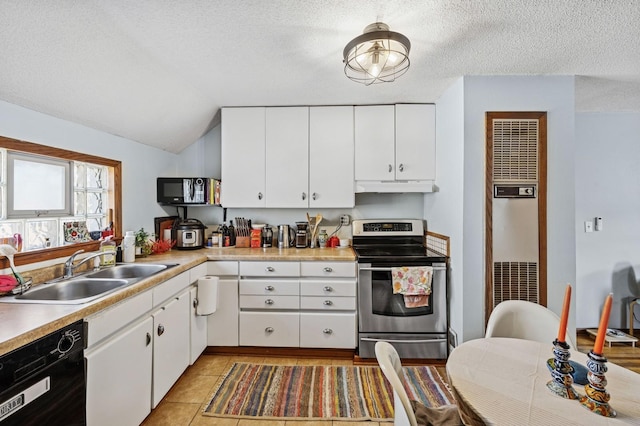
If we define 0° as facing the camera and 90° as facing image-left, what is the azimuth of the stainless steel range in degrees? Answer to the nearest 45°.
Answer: approximately 0°

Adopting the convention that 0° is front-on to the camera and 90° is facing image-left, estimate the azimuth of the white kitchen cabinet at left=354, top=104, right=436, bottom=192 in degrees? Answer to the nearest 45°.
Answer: approximately 0°

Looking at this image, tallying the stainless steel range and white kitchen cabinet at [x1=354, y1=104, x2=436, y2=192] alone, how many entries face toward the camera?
2

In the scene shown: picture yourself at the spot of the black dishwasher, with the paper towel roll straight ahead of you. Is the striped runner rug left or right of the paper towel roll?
right
